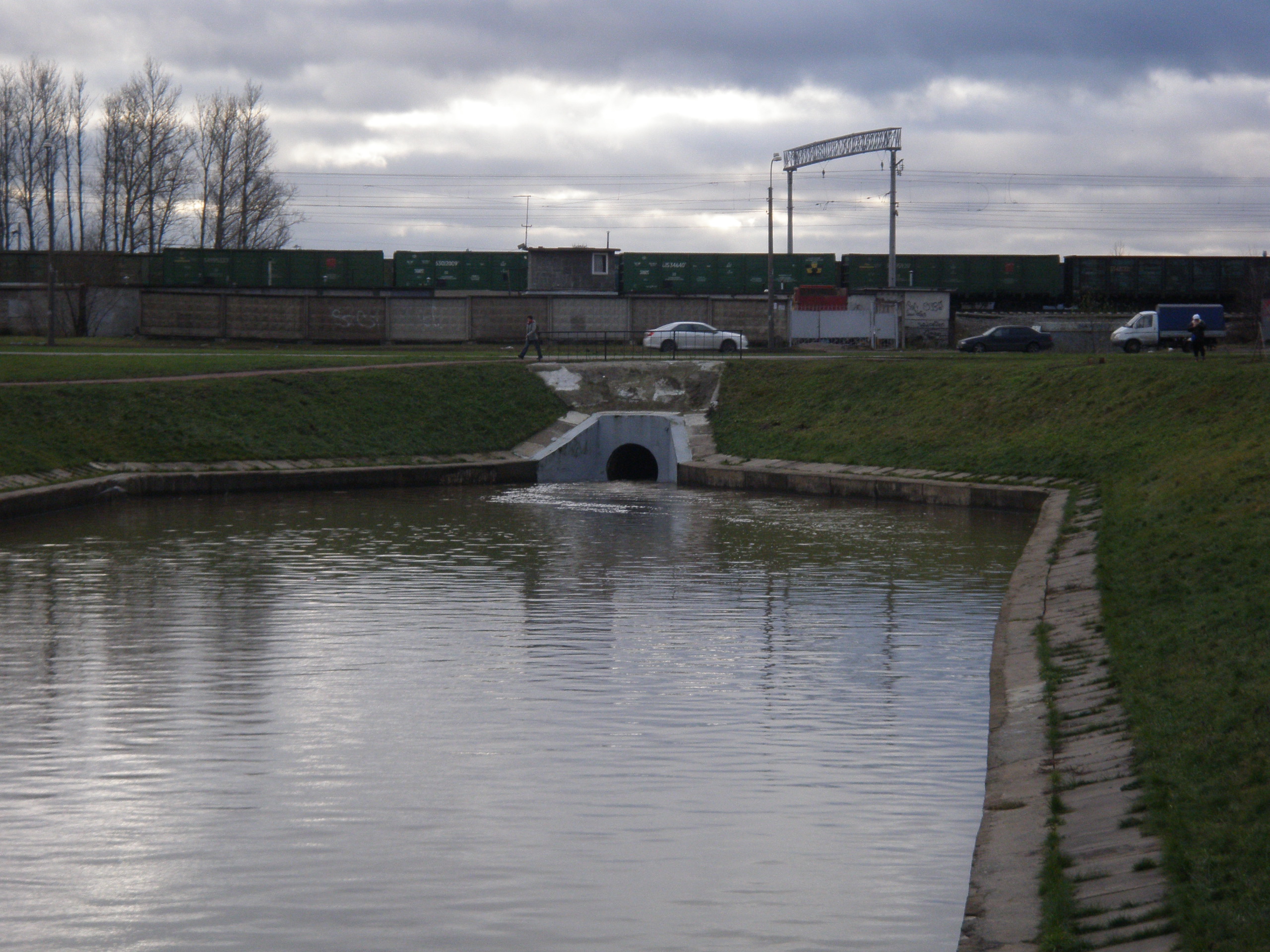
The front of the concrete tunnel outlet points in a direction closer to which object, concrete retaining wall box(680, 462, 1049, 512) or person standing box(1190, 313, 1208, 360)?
the concrete retaining wall

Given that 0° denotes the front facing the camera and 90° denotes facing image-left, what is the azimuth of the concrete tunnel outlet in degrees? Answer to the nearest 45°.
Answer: approximately 0°

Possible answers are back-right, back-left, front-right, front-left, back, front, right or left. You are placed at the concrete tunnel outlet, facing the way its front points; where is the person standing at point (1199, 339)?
left

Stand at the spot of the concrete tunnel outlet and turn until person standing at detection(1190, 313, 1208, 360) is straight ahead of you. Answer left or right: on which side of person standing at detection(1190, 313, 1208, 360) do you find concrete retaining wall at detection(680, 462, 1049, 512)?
right

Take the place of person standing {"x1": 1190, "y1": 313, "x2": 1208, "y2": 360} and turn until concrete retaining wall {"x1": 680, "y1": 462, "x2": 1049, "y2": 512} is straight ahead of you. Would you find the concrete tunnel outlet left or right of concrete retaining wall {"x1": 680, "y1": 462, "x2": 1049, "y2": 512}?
right

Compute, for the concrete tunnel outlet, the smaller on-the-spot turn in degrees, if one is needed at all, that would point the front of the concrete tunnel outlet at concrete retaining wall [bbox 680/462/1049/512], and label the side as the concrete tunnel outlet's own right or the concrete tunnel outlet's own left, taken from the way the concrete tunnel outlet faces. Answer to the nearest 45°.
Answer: approximately 45° to the concrete tunnel outlet's own left
